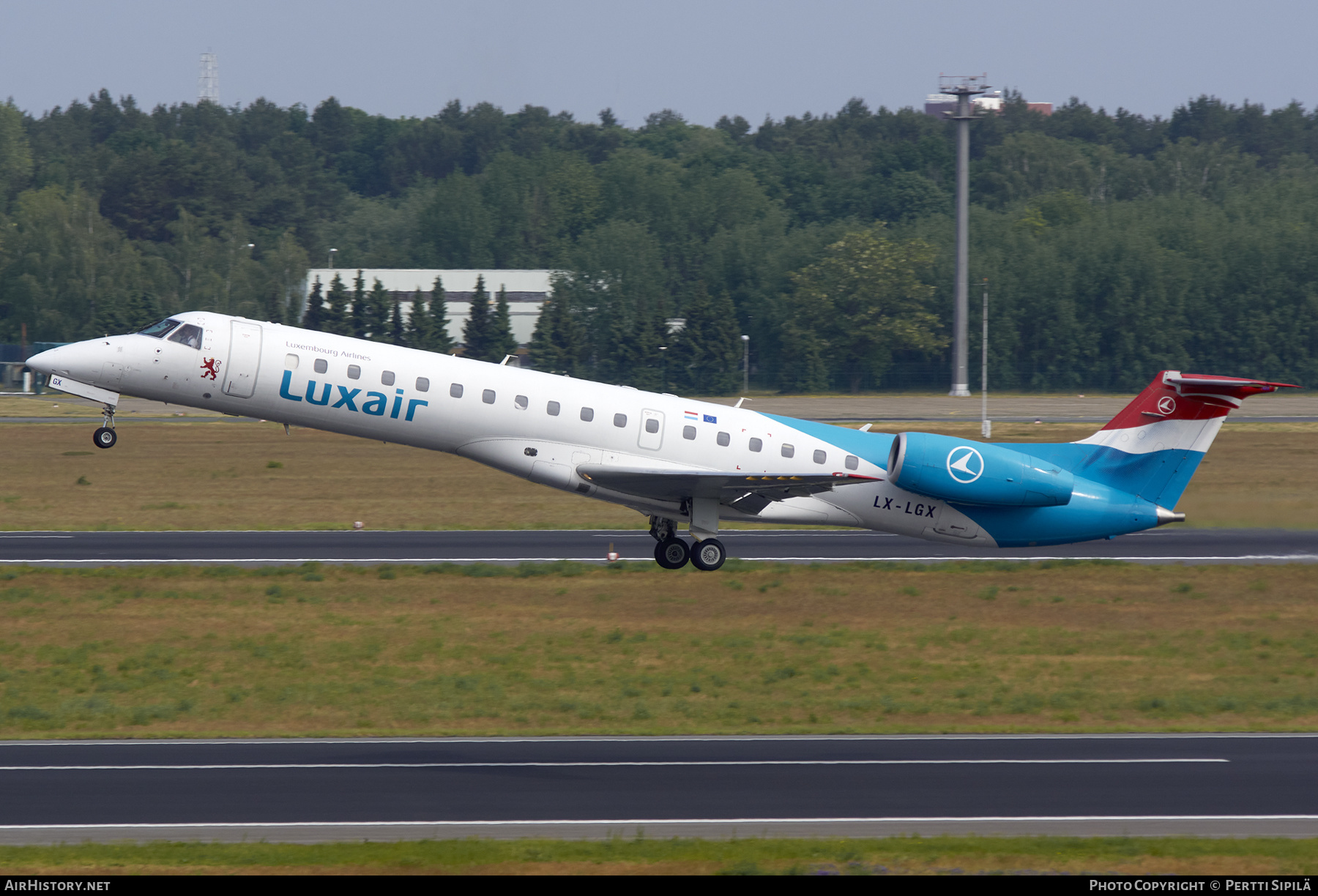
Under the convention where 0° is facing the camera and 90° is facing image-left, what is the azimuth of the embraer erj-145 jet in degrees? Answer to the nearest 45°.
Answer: approximately 90°
